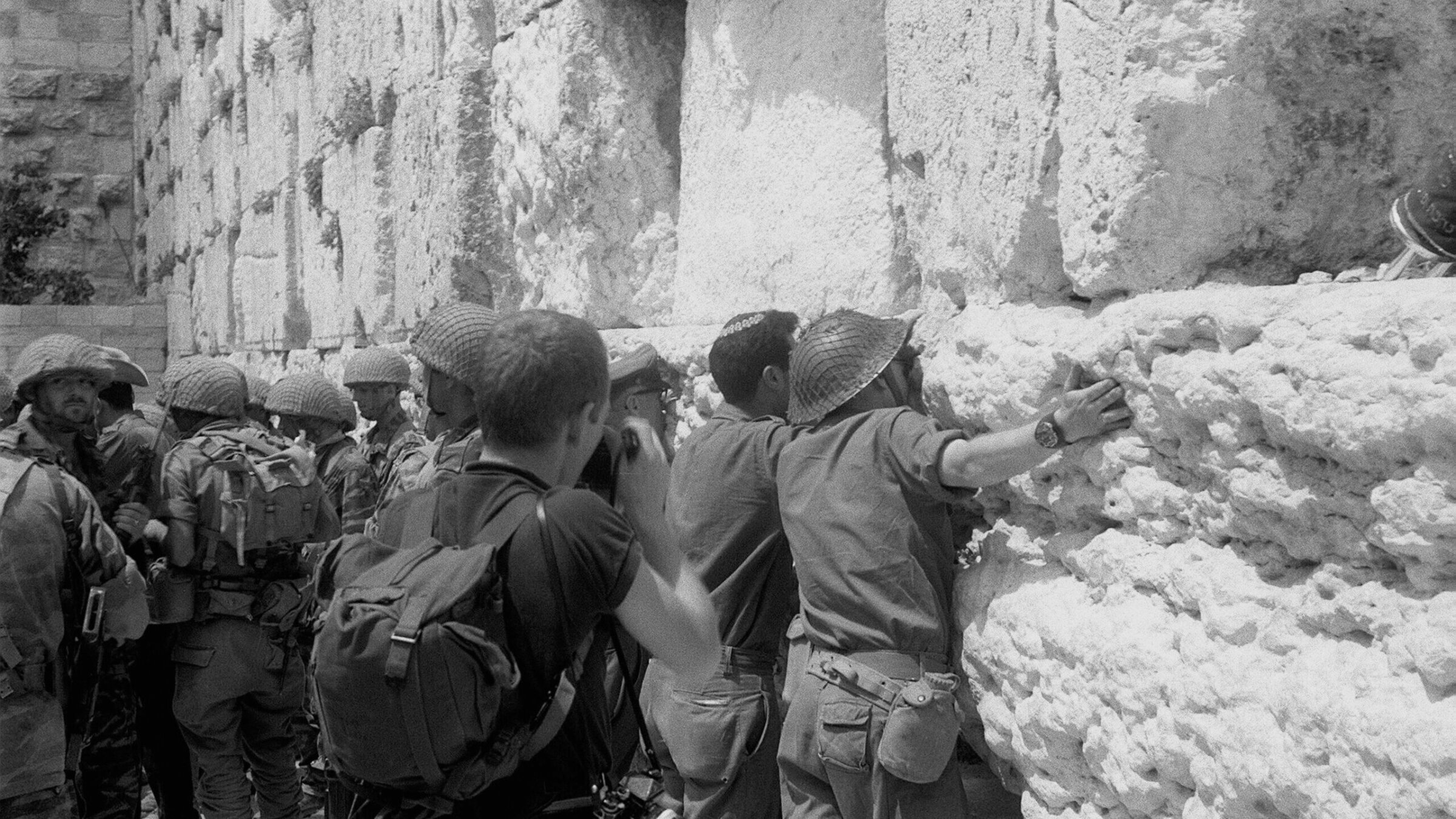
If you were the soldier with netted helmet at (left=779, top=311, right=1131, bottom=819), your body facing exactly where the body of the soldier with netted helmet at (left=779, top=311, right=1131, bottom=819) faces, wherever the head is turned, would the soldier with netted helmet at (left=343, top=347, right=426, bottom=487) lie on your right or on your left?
on your left

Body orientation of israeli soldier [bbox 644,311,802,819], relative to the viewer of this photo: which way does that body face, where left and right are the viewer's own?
facing away from the viewer and to the right of the viewer

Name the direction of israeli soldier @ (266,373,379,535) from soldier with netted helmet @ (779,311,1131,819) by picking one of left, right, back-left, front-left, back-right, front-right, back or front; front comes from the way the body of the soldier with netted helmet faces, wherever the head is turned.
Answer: left

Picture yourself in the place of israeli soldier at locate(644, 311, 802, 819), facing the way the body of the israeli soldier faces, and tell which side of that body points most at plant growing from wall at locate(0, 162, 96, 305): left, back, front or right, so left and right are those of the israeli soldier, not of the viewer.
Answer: left

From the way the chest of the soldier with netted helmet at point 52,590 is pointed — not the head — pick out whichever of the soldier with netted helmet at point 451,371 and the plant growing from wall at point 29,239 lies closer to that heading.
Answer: the soldier with netted helmet

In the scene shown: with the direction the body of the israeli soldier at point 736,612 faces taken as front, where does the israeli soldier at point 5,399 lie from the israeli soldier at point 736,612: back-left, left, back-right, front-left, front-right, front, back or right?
left

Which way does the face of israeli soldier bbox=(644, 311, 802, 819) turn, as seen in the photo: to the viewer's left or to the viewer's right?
to the viewer's right

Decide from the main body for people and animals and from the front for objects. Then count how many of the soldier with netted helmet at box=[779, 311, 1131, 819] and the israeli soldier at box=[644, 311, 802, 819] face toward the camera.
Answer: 0

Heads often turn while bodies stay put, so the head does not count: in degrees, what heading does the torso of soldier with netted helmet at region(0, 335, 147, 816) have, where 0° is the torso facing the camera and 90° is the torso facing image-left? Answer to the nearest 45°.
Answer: approximately 315°

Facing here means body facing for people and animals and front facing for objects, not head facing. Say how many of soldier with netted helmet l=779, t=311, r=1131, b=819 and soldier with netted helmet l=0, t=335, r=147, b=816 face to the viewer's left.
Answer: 0

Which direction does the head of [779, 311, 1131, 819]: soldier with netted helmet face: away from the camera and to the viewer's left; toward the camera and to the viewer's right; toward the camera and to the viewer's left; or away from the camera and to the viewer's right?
away from the camera and to the viewer's right
